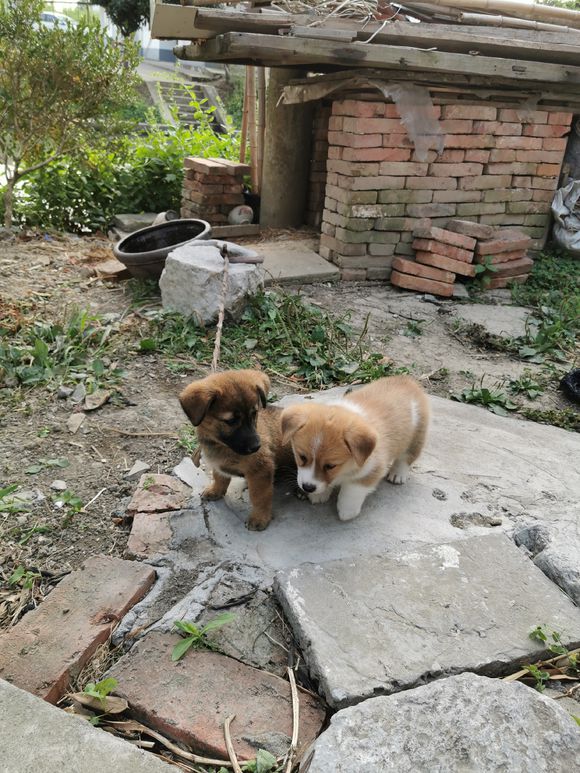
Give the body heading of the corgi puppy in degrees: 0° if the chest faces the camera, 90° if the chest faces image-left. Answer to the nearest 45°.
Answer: approximately 45°

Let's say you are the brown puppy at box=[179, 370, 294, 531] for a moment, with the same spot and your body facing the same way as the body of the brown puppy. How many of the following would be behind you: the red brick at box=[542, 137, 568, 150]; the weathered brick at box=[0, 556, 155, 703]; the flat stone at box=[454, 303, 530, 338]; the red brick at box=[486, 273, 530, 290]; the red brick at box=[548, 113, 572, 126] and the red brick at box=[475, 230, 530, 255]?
5

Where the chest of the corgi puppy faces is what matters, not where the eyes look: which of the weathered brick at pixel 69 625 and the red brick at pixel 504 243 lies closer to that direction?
the weathered brick

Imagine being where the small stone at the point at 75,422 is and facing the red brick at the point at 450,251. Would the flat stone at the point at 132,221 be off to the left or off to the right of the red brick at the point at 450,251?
left

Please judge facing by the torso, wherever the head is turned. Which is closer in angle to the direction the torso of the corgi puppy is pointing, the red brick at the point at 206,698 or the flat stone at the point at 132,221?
the red brick

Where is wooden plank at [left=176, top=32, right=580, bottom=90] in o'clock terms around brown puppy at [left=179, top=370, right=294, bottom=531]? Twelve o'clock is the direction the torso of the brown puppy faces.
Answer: The wooden plank is roughly at 5 o'clock from the brown puppy.

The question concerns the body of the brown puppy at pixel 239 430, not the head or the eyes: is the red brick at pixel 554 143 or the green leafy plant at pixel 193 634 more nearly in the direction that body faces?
the green leafy plant

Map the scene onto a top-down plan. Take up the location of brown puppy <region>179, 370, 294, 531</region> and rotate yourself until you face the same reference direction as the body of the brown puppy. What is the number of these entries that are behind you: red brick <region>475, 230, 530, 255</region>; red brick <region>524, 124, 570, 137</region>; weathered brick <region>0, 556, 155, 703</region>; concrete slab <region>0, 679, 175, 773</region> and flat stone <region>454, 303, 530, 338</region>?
3

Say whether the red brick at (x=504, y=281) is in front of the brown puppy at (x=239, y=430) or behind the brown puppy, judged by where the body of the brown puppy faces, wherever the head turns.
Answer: behind

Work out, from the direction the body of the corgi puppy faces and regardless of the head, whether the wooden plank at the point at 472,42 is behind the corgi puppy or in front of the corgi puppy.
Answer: behind

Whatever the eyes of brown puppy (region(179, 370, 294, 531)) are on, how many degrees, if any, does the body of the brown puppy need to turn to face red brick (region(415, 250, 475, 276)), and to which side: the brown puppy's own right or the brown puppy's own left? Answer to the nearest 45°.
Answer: approximately 180°

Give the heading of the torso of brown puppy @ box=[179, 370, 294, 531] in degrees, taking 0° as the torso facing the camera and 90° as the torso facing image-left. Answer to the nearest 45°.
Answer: approximately 45°
